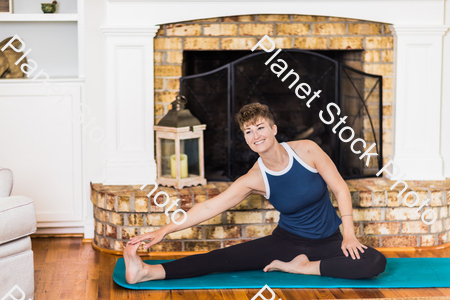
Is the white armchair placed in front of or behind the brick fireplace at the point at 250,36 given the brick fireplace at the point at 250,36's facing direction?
in front

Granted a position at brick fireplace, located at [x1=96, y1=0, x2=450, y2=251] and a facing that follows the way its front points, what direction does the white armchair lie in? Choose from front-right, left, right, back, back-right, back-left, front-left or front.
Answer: front-right

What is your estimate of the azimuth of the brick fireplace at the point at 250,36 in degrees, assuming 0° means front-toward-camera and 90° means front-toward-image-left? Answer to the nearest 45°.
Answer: approximately 0°
